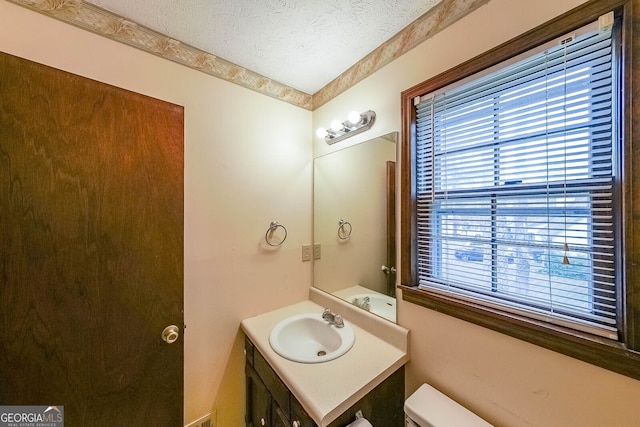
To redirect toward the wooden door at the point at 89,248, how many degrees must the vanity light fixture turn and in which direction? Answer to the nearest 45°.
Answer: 0° — it already faces it

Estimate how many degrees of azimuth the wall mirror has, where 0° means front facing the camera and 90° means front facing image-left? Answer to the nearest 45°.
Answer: approximately 45°
